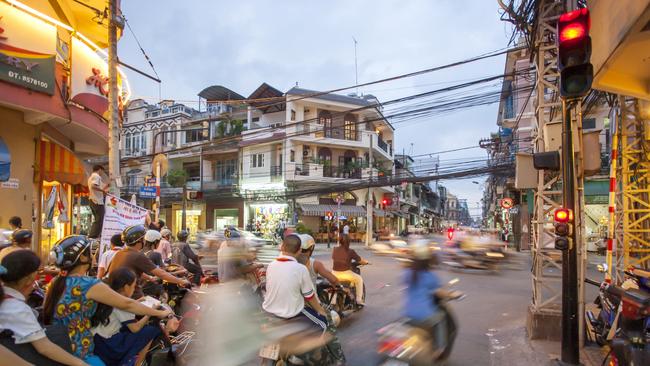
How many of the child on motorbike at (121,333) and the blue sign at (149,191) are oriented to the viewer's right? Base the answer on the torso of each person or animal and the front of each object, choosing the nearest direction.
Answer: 1

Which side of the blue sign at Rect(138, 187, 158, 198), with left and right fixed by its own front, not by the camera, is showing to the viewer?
front

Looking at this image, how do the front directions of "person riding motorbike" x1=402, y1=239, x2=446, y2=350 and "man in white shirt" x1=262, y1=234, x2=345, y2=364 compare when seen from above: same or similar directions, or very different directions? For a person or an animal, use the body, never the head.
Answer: same or similar directions

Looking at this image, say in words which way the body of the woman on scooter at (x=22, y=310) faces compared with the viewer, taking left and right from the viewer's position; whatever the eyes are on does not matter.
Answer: facing away from the viewer and to the right of the viewer

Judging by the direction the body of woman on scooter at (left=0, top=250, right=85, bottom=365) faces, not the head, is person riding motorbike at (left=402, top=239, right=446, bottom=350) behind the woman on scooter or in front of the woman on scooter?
in front

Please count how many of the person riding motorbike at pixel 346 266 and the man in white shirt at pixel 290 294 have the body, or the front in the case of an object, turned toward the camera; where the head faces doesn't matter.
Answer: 0

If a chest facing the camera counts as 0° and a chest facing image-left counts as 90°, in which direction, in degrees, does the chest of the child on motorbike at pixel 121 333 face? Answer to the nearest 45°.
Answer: approximately 270°

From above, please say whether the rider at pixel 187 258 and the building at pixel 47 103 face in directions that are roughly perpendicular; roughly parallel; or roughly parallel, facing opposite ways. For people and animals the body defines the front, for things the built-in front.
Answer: roughly perpendicular

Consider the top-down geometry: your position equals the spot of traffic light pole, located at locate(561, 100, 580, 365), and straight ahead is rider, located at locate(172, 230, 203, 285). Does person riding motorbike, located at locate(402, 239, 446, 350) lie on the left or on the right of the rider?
left

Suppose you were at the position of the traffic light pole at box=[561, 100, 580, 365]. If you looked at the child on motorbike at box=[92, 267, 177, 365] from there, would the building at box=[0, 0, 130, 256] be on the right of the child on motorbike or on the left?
right

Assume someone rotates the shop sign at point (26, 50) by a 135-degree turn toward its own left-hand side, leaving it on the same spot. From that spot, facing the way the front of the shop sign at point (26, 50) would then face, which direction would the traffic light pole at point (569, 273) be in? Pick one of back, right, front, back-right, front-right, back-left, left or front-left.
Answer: back-right

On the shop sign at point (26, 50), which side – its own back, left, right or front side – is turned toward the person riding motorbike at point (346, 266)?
front

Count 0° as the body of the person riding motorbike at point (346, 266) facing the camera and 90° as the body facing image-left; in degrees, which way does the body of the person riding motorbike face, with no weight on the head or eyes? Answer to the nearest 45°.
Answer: approximately 225°

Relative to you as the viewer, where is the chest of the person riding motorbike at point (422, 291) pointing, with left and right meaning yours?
facing away from the viewer and to the right of the viewer

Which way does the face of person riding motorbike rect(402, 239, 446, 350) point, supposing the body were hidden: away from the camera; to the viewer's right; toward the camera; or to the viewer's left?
away from the camera

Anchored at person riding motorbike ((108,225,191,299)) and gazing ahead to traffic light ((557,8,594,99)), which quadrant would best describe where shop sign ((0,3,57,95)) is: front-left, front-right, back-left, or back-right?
back-left

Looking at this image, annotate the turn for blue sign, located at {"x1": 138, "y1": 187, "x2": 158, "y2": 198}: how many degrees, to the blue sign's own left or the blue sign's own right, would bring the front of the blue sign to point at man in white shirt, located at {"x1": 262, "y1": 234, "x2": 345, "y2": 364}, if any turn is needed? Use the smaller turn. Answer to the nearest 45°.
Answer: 0° — it already faces them
